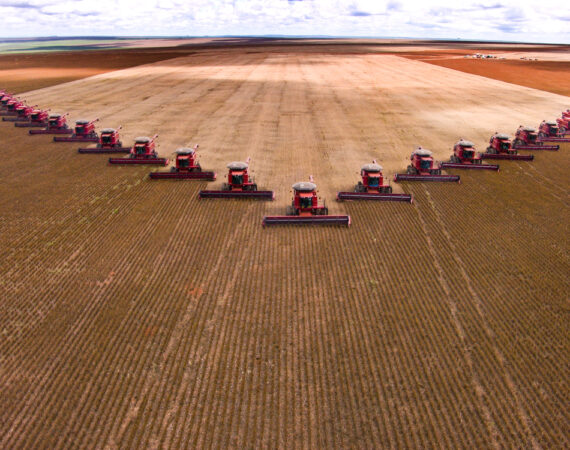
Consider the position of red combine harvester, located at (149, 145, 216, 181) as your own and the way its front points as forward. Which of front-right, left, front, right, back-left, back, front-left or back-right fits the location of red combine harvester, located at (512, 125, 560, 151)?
left

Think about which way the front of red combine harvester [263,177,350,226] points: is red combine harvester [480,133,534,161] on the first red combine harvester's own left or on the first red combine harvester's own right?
on the first red combine harvester's own left

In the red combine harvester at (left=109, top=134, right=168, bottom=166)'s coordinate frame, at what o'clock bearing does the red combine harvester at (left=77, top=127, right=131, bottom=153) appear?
the red combine harvester at (left=77, top=127, right=131, bottom=153) is roughly at 5 o'clock from the red combine harvester at (left=109, top=134, right=168, bottom=166).

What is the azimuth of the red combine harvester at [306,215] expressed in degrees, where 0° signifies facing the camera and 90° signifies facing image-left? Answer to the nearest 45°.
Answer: approximately 0°

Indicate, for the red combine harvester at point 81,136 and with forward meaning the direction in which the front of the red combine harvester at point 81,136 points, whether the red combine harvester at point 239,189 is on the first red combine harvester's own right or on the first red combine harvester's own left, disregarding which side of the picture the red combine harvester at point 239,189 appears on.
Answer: on the first red combine harvester's own left

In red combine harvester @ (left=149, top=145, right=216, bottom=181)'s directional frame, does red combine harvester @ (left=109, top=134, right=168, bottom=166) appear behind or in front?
behind

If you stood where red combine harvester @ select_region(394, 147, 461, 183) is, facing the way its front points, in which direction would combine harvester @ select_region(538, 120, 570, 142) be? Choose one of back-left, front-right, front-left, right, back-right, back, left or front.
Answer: back-left

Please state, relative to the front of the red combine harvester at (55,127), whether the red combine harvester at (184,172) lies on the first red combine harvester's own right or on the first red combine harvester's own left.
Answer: on the first red combine harvester's own left

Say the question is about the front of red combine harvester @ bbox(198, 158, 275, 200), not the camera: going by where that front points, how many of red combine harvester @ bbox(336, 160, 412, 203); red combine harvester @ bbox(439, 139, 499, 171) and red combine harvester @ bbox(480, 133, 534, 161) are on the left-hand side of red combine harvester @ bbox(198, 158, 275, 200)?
3

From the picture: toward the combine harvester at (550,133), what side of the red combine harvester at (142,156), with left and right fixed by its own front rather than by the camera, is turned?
left

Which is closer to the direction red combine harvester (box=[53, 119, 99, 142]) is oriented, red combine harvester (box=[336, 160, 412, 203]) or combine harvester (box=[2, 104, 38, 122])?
the red combine harvester

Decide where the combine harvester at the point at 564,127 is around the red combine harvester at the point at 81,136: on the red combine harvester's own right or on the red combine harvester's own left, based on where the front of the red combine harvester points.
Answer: on the red combine harvester's own left

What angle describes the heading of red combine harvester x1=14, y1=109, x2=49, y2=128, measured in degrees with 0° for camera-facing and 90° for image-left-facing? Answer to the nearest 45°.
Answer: approximately 45°

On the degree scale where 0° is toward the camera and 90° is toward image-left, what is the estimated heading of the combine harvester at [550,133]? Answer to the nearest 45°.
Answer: approximately 315°
